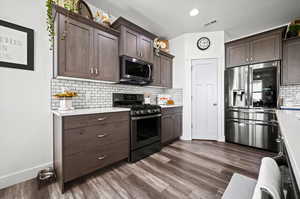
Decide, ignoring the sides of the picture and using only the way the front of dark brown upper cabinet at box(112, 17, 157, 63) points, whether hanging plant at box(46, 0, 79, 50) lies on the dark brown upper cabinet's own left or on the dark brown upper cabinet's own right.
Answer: on the dark brown upper cabinet's own right

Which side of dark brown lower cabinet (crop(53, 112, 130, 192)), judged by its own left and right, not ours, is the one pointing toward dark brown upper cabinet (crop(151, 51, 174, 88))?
left

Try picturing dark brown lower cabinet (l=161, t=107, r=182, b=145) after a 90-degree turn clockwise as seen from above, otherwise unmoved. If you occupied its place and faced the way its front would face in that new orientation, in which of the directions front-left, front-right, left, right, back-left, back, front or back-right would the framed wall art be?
front

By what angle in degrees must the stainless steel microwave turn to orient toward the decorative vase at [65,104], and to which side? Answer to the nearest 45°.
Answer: approximately 90° to its right

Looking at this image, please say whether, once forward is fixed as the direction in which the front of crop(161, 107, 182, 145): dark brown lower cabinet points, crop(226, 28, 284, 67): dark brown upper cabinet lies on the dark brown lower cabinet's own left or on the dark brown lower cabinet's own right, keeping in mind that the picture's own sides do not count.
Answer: on the dark brown lower cabinet's own left
